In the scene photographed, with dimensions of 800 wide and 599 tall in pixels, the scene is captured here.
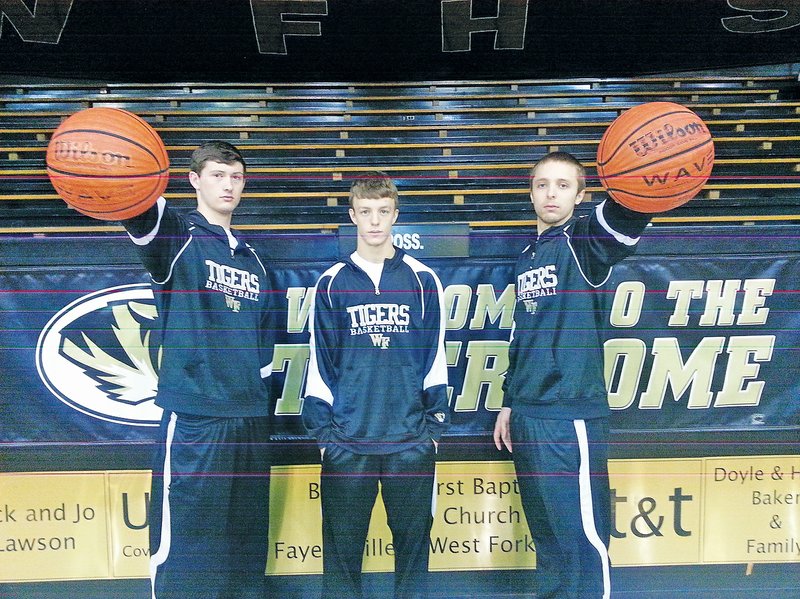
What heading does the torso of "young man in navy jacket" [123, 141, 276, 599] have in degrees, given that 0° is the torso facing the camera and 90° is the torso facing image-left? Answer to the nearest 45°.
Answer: approximately 315°

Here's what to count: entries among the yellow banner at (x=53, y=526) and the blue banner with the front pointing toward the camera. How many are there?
2

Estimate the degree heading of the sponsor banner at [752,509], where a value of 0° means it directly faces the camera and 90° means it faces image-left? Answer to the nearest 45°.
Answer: approximately 0°
